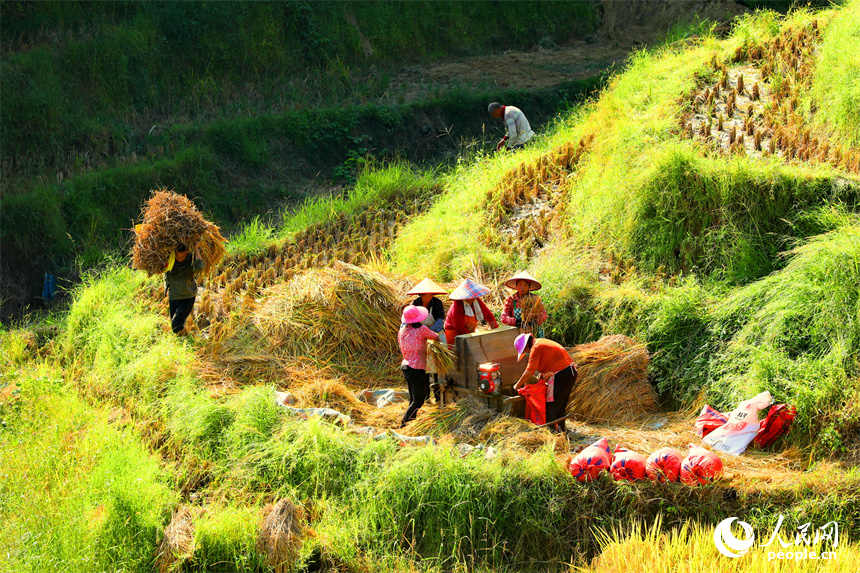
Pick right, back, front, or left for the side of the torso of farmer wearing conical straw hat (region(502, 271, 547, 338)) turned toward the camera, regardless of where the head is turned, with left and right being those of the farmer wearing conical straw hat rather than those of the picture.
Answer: front

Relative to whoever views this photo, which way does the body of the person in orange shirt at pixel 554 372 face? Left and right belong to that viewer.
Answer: facing to the left of the viewer

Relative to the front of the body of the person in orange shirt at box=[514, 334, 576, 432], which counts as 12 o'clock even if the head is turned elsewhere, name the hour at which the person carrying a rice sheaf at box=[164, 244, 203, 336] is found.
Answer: The person carrying a rice sheaf is roughly at 1 o'clock from the person in orange shirt.

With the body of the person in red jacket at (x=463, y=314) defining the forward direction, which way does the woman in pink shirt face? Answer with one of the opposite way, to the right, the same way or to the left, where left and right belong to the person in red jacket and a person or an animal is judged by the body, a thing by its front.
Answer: to the left

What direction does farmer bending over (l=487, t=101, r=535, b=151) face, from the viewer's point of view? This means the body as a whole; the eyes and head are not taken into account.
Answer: to the viewer's left

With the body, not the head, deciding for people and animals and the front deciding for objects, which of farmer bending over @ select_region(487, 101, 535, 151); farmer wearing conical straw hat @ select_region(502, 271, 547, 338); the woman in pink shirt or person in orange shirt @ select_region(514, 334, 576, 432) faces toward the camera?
the farmer wearing conical straw hat

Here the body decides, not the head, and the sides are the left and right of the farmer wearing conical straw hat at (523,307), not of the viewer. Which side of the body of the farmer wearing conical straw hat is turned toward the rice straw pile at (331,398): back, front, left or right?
right

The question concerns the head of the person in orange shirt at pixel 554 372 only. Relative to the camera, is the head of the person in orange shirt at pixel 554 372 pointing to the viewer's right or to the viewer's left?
to the viewer's left
